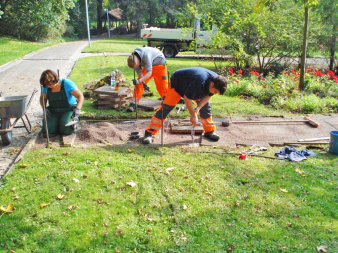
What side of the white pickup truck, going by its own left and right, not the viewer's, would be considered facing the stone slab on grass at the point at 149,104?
right

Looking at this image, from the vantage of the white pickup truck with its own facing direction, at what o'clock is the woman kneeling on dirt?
The woman kneeling on dirt is roughly at 3 o'clock from the white pickup truck.

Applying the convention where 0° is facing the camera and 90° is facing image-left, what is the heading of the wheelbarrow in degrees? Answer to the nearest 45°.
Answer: approximately 45°

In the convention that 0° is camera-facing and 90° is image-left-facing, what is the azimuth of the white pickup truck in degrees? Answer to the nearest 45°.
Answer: approximately 270°

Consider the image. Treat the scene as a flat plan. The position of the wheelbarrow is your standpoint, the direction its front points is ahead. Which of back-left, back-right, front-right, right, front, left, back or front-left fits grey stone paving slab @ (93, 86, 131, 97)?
back

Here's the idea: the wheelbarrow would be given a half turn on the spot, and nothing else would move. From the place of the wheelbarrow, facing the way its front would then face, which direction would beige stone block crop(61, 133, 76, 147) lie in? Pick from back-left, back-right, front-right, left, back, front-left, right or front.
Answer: front-right
